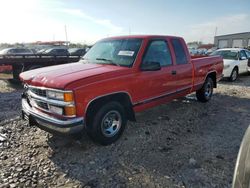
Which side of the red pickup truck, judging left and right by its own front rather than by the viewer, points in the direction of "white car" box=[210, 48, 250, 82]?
back

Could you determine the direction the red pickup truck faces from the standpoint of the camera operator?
facing the viewer and to the left of the viewer

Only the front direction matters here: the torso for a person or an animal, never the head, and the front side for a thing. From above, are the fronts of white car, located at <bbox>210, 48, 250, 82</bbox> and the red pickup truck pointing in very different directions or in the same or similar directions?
same or similar directions

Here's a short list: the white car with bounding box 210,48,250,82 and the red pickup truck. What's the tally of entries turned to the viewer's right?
0

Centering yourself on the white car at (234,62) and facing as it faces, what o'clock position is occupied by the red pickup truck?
The red pickup truck is roughly at 11 o'clock from the white car.
